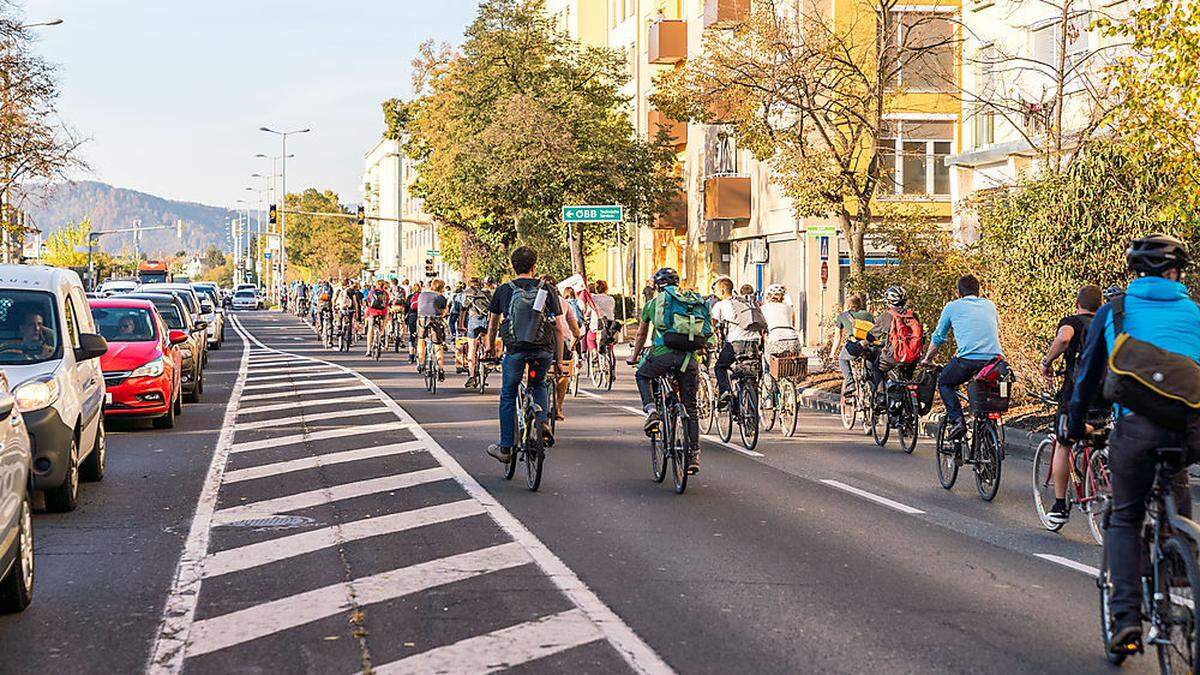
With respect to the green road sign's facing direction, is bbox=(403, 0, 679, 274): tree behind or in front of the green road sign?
behind

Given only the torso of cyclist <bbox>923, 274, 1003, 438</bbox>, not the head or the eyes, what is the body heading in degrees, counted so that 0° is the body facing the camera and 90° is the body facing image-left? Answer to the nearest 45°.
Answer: approximately 135°

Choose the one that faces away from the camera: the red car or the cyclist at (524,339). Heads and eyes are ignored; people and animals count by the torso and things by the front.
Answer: the cyclist

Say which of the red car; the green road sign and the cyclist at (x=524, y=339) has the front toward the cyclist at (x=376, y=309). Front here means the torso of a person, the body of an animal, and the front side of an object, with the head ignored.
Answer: the cyclist at (x=524, y=339)

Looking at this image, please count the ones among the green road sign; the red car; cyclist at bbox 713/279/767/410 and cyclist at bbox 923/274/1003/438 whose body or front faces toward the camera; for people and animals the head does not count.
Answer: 2

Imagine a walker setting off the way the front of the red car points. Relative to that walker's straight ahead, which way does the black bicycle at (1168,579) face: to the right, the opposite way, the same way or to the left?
the opposite way

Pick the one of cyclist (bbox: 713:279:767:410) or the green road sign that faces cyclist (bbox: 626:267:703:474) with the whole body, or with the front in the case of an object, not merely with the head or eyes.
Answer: the green road sign

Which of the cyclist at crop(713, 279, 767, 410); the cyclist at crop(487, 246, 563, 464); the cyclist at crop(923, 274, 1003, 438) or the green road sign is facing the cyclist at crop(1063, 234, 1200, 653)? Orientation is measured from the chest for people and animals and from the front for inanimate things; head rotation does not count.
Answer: the green road sign

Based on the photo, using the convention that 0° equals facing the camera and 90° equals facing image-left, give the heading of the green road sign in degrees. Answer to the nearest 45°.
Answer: approximately 0°

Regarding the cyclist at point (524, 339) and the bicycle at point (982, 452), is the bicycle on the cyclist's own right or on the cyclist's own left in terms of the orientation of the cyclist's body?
on the cyclist's own right

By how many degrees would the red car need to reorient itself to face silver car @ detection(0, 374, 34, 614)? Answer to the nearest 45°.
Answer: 0° — it already faces it
